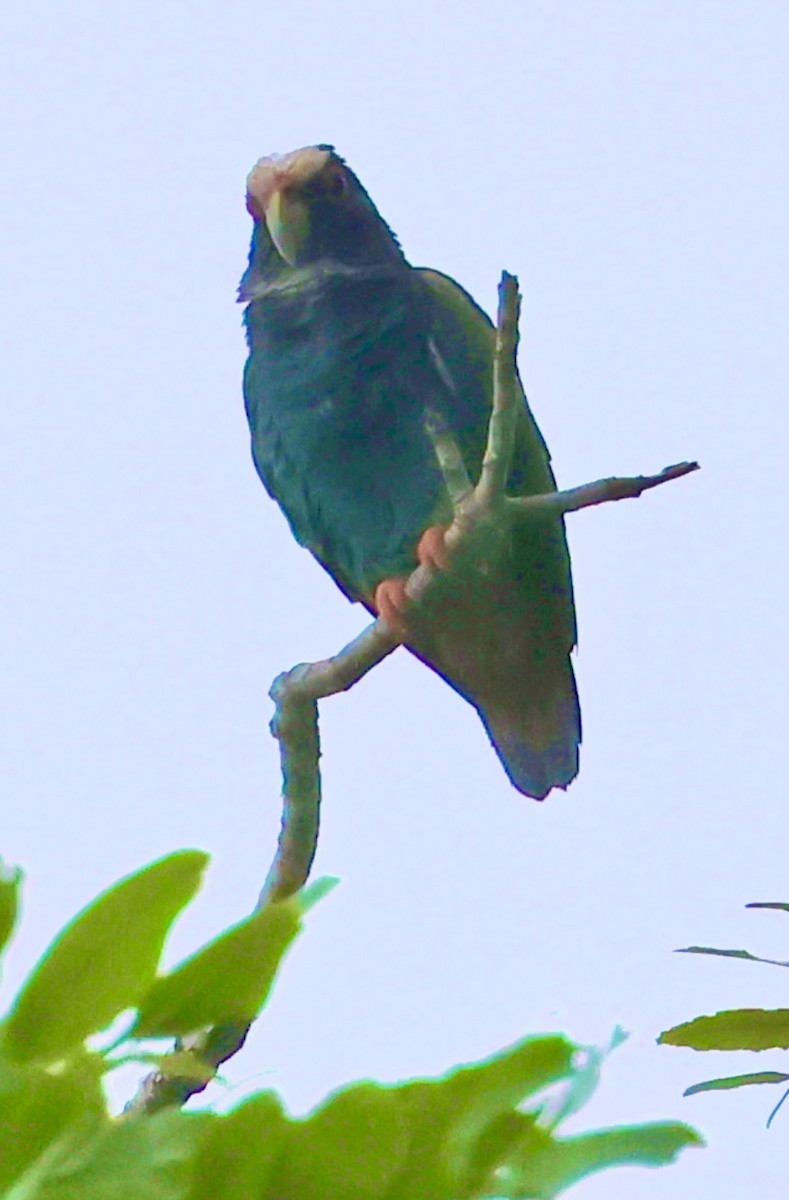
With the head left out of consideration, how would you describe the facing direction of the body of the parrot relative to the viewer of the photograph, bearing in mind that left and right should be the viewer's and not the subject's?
facing the viewer and to the left of the viewer

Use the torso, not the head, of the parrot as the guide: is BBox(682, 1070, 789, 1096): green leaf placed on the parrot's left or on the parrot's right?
on the parrot's left

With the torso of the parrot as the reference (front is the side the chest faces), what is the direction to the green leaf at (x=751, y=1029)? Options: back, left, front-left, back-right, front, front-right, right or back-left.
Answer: front-left

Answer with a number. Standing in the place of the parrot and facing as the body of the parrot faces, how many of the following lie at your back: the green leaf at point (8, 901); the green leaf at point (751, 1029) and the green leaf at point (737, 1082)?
0

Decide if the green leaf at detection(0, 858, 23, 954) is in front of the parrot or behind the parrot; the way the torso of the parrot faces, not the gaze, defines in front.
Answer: in front
